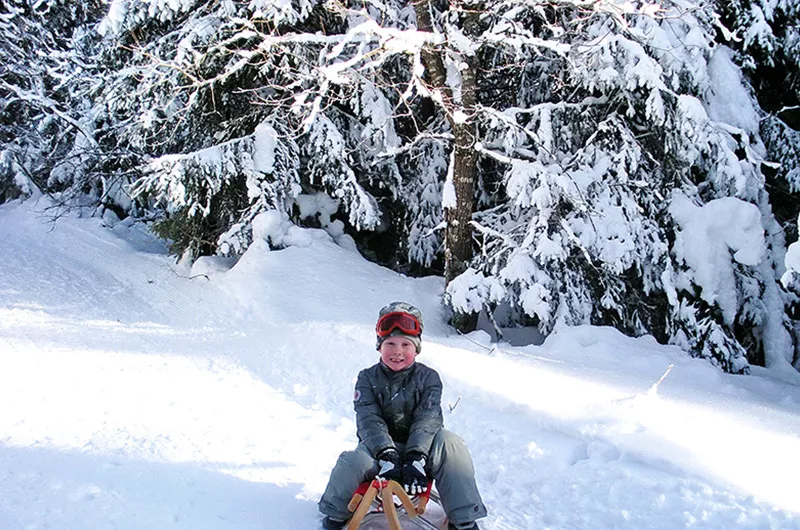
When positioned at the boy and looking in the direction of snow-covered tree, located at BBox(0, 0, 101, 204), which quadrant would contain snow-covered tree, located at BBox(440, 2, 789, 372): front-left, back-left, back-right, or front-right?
front-right

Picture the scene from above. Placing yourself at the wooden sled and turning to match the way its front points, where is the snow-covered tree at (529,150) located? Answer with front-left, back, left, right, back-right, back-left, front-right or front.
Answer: back

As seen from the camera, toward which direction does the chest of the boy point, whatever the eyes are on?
toward the camera

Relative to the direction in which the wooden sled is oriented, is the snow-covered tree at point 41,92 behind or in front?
behind

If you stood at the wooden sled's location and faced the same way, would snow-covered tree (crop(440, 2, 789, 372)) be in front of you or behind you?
behind

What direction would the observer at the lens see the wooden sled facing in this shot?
facing the viewer

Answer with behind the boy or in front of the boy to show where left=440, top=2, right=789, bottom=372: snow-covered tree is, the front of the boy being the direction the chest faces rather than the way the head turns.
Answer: behind

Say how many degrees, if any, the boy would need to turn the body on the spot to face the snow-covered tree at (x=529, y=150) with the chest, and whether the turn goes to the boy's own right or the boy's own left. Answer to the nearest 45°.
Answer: approximately 180°
